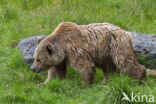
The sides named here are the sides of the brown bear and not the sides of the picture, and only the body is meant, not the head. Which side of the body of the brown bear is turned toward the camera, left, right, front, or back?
left
